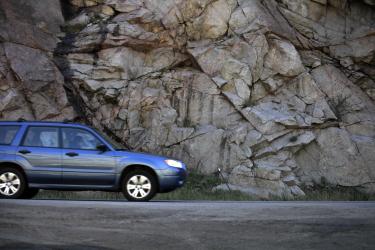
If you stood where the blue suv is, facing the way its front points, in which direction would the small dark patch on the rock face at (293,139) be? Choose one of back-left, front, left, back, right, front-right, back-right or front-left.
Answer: front-left

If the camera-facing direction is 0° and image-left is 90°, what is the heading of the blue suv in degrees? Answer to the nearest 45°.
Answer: approximately 270°
